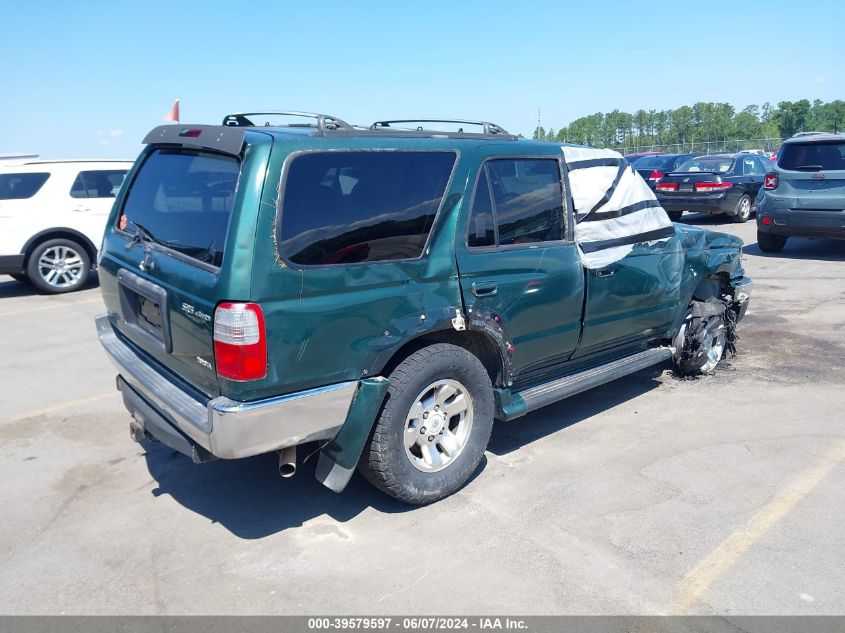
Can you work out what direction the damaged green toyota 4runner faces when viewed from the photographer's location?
facing away from the viewer and to the right of the viewer

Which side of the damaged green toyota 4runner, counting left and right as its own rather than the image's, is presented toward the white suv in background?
left
